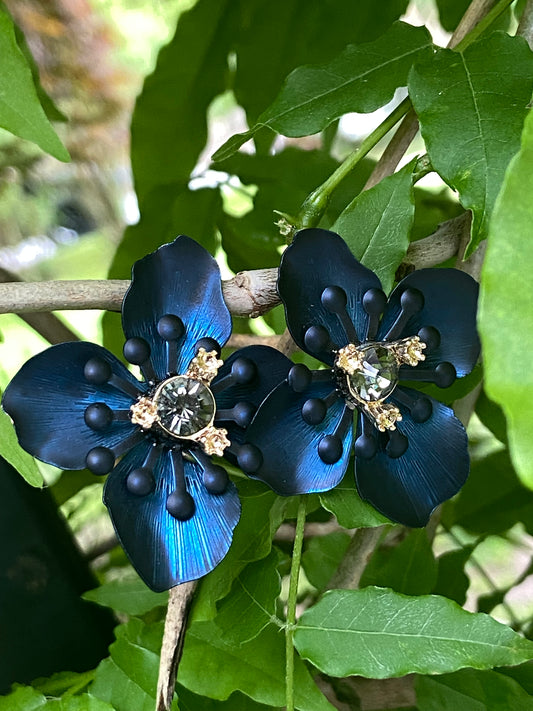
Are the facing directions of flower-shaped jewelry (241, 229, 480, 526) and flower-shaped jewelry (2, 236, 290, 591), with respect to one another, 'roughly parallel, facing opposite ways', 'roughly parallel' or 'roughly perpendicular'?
roughly parallel

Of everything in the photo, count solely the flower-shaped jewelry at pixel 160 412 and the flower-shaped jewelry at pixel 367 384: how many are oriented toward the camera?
2

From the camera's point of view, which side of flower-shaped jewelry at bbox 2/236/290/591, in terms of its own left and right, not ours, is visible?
front

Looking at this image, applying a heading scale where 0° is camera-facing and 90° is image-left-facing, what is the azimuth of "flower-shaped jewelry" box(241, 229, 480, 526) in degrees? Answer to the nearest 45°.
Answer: approximately 0°
